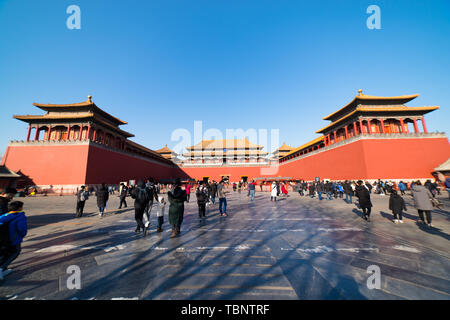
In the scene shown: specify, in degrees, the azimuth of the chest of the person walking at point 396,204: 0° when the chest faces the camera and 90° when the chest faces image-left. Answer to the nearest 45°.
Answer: approximately 180°

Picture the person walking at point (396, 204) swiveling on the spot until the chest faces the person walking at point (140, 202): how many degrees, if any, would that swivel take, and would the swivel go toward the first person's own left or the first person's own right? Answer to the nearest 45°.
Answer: approximately 135° to the first person's own left

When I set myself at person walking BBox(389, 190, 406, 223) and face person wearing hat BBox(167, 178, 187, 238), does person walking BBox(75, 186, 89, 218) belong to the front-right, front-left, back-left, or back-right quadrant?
front-right

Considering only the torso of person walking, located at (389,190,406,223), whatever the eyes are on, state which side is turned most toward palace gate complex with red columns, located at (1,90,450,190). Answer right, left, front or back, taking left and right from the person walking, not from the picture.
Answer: front
